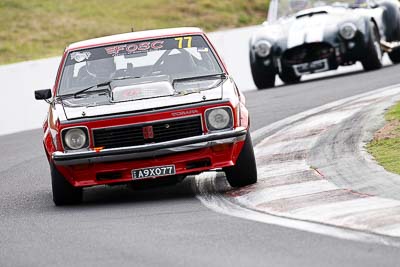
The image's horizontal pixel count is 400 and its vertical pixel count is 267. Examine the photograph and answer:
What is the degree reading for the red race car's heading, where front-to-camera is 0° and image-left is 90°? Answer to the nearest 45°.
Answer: approximately 0°
